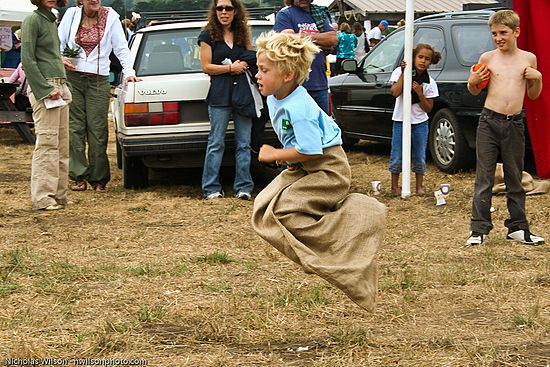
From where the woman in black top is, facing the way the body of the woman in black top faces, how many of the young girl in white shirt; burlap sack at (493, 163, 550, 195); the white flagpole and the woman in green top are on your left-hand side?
3

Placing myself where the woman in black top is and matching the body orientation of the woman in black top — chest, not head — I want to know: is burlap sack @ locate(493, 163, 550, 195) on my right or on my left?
on my left

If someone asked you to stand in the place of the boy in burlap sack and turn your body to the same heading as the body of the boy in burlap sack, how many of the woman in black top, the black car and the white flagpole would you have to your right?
3

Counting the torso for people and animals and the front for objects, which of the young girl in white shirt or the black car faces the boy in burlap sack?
the young girl in white shirt

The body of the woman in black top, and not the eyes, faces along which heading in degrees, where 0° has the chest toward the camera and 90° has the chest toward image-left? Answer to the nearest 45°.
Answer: approximately 0°

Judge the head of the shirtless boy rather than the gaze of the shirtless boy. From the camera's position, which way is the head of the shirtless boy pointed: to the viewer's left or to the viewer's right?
to the viewer's left

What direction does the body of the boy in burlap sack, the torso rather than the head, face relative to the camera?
to the viewer's left

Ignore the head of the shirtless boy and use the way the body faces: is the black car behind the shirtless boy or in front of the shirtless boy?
behind

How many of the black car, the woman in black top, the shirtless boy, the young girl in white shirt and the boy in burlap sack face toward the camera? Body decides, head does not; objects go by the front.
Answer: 3

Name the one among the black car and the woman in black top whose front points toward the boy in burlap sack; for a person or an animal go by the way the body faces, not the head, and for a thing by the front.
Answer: the woman in black top

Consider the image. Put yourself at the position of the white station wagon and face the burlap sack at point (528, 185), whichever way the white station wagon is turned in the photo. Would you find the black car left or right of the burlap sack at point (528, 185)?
left
